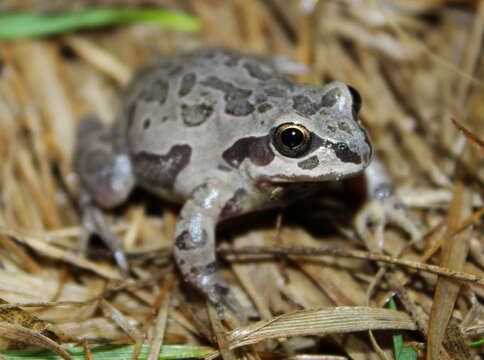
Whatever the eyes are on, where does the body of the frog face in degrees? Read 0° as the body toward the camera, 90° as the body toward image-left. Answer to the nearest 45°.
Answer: approximately 315°

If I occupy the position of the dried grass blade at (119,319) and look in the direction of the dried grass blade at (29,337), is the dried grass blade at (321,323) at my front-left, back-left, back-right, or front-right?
back-left

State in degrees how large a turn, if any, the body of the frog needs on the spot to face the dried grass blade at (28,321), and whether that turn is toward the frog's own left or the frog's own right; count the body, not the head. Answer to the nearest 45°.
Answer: approximately 135° to the frog's own right
